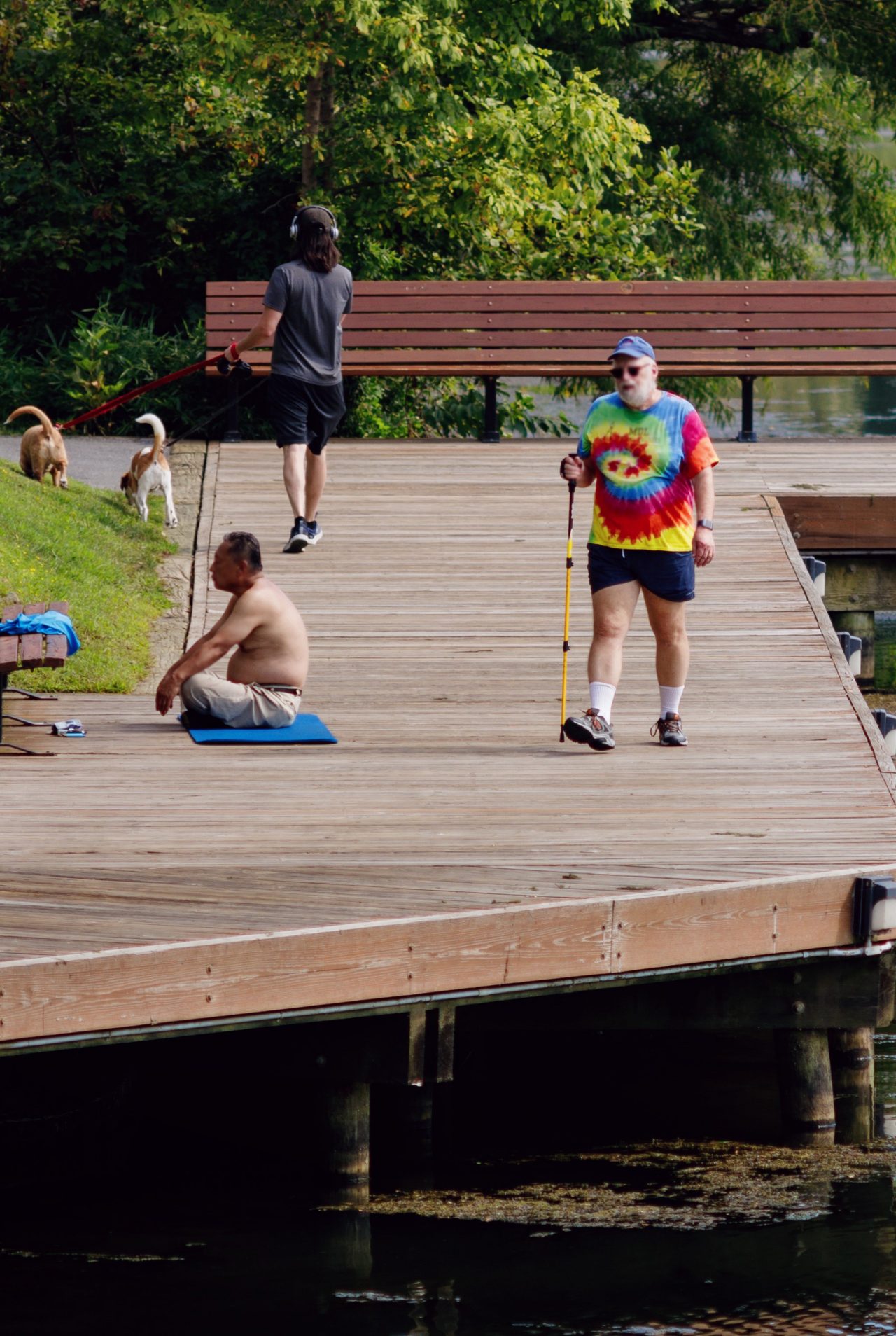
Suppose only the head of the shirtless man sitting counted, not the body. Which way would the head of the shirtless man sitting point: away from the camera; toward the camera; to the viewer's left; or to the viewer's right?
to the viewer's left

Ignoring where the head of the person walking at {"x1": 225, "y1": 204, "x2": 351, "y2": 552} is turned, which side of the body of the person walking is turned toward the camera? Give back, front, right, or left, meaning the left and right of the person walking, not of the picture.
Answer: back

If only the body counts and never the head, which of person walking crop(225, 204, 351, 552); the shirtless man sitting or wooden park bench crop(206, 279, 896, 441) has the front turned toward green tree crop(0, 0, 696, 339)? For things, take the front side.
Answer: the person walking

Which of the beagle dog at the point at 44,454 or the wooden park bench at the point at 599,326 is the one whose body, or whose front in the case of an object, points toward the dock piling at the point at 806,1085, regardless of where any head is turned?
the wooden park bench

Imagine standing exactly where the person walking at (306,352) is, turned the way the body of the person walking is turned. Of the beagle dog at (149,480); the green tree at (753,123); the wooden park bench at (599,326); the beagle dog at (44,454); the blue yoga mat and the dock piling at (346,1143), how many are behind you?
2

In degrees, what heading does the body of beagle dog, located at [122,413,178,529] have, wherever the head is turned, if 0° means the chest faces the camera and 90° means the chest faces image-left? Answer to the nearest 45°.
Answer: approximately 135°

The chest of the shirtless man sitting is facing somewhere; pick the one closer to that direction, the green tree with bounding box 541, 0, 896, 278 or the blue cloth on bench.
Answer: the blue cloth on bench

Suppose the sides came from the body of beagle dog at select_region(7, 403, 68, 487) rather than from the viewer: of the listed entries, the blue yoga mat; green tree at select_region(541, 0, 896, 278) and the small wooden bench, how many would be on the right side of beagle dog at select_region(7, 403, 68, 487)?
1

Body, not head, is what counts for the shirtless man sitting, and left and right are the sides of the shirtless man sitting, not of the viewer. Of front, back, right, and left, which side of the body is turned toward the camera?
left

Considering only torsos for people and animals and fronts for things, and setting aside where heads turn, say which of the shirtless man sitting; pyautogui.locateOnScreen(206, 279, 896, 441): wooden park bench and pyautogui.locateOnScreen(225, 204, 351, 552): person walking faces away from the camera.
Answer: the person walking

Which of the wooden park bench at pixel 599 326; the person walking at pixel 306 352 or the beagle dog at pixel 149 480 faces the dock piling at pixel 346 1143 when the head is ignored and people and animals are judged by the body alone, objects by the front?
the wooden park bench
